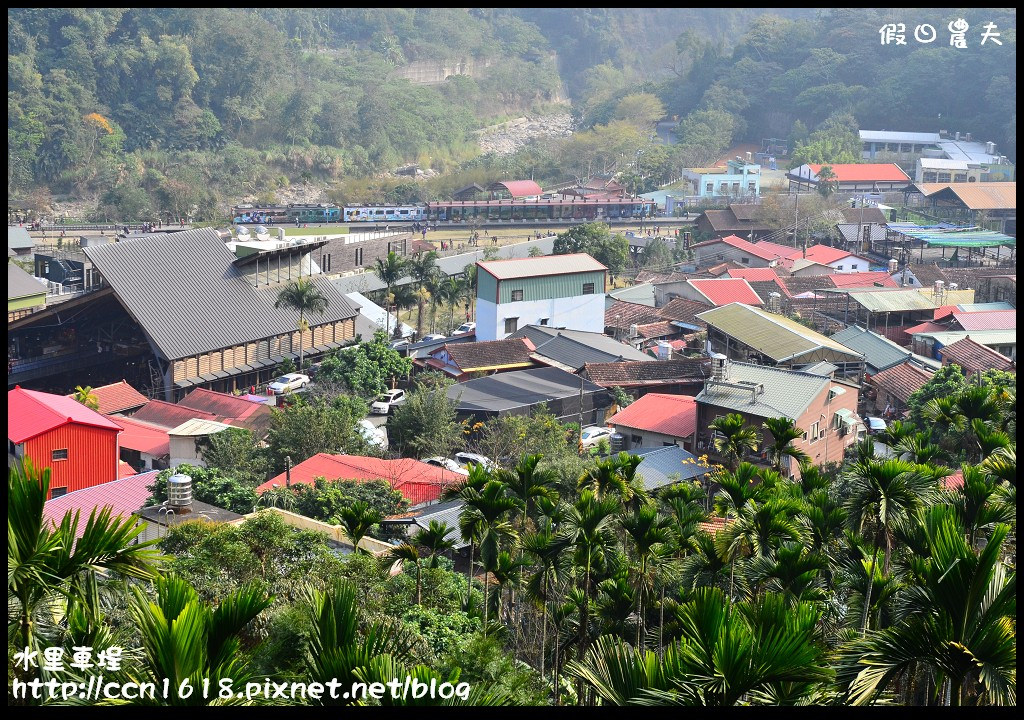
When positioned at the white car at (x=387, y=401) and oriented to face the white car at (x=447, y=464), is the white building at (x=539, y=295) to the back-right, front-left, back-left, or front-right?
back-left
